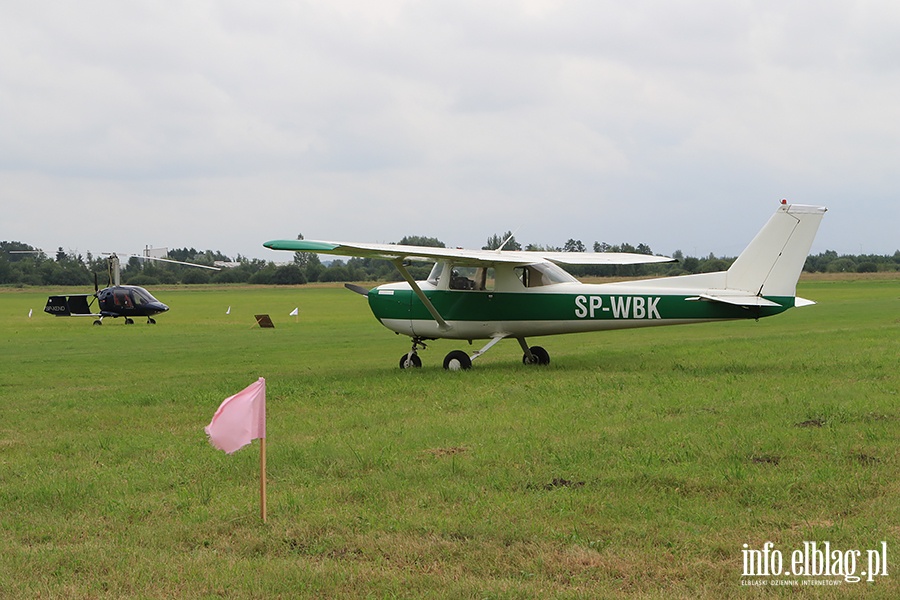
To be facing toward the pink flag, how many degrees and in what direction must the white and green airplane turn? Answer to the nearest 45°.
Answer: approximately 135° to its left

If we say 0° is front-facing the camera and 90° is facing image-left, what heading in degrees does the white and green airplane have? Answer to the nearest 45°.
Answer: approximately 135°
